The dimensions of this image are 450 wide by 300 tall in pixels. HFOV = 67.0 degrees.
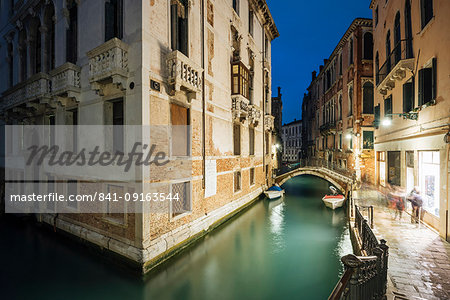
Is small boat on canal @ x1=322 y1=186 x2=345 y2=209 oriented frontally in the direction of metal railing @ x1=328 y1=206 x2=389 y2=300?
yes

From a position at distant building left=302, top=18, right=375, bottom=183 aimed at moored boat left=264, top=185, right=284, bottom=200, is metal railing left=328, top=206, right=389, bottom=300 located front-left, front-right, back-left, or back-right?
front-left

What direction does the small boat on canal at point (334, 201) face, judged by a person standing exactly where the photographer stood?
facing the viewer

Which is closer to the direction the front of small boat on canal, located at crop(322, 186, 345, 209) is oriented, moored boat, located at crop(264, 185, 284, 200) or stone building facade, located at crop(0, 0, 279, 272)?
the stone building facade

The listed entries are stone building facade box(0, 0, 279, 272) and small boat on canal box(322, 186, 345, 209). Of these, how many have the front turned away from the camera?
0

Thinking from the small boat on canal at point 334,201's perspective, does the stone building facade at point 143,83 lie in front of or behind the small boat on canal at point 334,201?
in front

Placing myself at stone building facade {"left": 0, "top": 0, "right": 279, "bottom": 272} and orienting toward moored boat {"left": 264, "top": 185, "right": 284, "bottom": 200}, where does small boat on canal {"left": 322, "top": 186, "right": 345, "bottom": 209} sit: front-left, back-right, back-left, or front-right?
front-right
